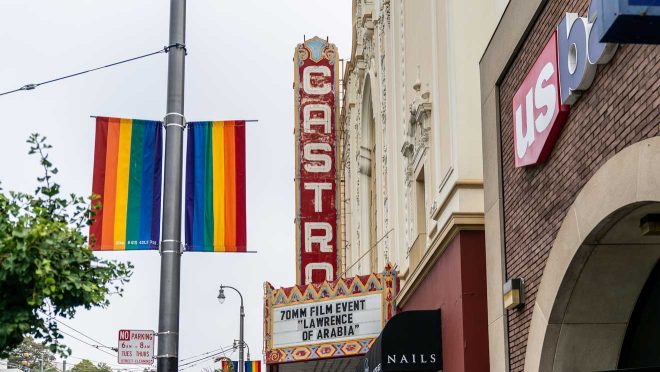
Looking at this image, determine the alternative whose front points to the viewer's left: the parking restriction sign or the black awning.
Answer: the black awning

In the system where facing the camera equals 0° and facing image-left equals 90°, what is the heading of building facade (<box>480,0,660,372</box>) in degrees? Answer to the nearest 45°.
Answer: approximately 45°

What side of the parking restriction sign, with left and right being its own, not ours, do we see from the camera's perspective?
front

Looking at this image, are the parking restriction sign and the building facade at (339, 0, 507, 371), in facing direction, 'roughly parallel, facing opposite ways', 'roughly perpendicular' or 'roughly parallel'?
roughly perpendicular

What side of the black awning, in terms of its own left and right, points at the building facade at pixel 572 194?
left

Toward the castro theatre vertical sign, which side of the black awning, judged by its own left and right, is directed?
right

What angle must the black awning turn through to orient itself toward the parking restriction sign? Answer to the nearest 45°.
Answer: approximately 45° to its left

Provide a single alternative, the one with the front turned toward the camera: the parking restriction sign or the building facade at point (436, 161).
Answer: the parking restriction sign

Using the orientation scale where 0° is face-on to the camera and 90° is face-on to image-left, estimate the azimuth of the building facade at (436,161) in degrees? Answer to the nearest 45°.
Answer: approximately 90°

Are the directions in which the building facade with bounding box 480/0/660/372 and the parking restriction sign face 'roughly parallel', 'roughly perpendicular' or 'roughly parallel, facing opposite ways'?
roughly perpendicular
